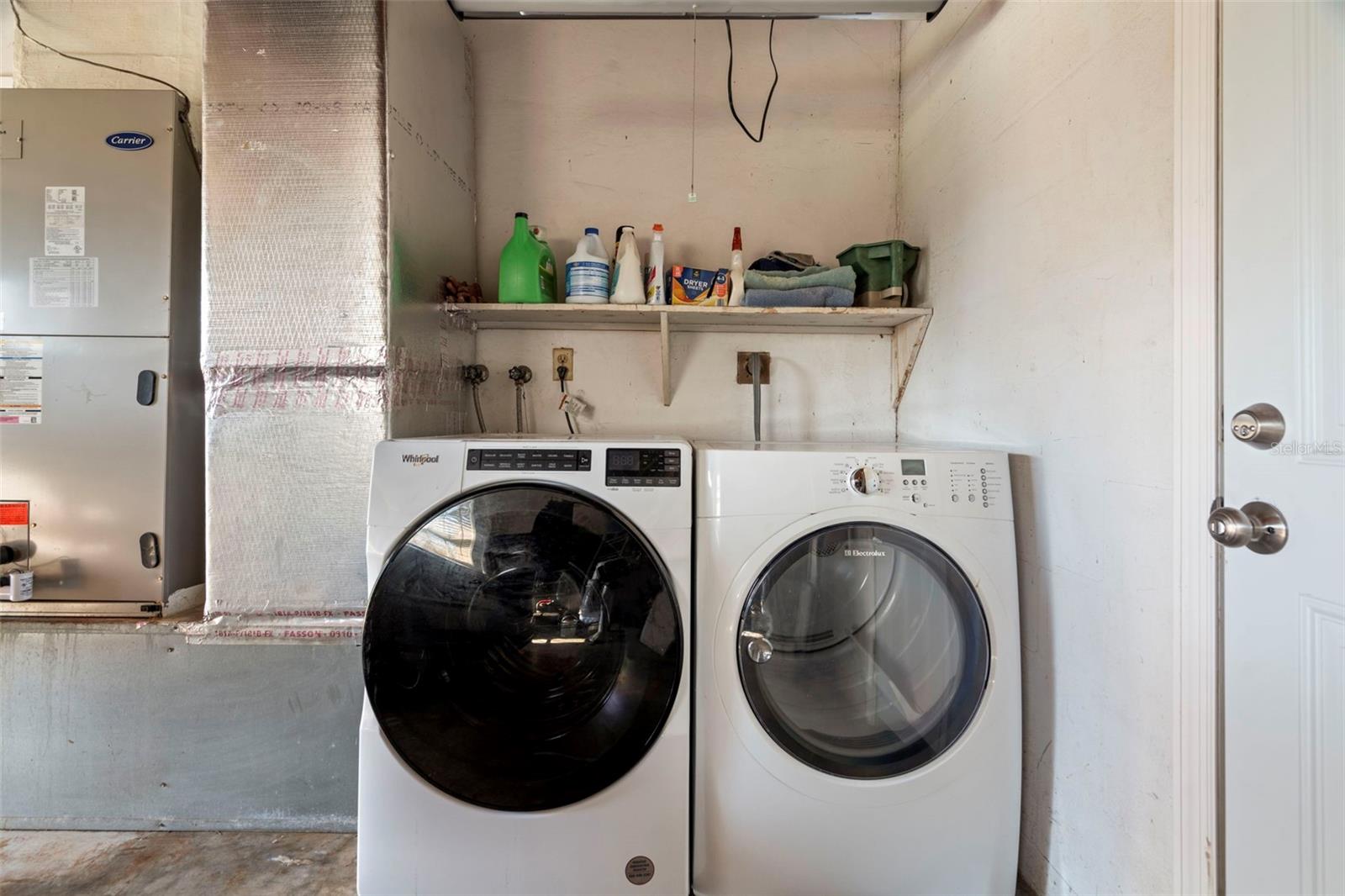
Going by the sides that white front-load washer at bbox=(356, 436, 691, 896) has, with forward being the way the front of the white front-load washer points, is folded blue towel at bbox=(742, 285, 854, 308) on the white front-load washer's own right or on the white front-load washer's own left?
on the white front-load washer's own left

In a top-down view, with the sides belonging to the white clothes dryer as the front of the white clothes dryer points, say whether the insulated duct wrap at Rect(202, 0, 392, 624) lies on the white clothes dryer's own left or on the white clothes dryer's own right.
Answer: on the white clothes dryer's own right

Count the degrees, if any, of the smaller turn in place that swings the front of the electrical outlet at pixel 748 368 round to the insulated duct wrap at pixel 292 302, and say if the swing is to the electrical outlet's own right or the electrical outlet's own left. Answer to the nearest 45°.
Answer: approximately 45° to the electrical outlet's own right

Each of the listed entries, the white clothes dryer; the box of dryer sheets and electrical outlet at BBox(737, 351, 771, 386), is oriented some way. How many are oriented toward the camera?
3

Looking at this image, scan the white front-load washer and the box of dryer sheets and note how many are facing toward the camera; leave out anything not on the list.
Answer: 2

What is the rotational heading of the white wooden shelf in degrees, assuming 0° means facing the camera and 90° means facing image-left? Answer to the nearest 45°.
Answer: approximately 0°

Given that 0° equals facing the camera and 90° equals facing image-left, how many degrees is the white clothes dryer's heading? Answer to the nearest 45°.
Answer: approximately 0°

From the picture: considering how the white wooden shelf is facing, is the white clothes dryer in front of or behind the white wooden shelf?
in front
